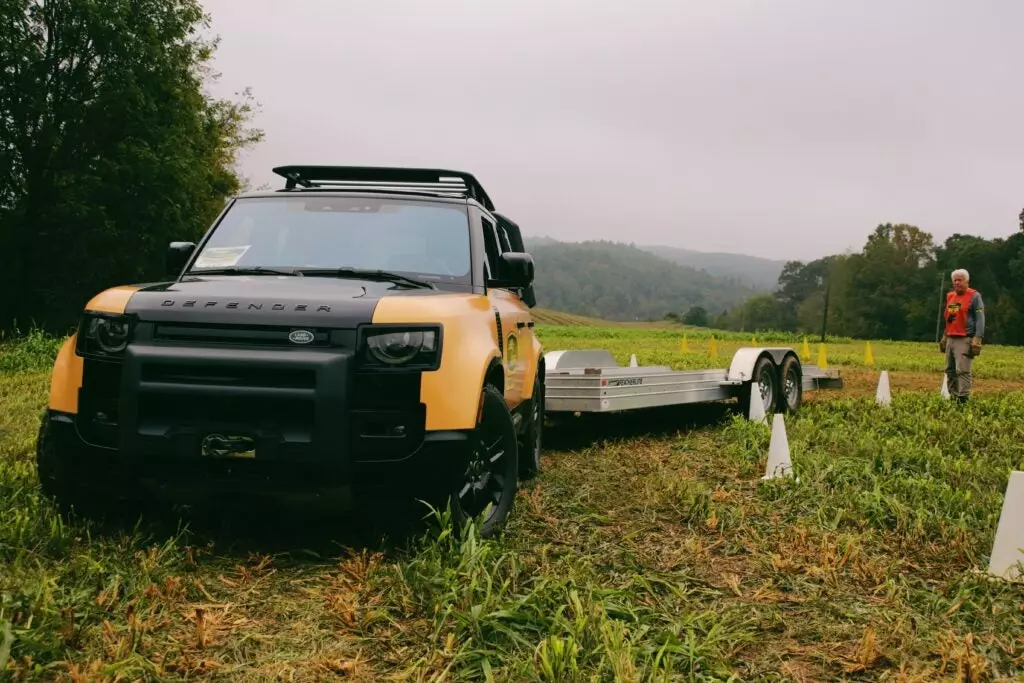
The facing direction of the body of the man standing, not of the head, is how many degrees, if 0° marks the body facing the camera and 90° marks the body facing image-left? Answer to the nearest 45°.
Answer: approximately 45°

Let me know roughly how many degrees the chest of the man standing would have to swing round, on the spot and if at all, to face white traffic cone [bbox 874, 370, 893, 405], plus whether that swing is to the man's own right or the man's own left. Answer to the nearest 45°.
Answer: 0° — they already face it

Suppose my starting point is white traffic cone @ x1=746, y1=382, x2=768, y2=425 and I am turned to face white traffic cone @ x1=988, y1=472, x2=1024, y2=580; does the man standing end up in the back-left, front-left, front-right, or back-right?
back-left

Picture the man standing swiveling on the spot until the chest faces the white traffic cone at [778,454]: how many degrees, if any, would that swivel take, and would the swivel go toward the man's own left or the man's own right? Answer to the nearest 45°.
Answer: approximately 45° to the man's own left

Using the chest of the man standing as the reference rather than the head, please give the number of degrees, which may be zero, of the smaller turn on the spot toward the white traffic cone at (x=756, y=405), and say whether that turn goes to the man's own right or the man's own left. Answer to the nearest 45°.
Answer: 0° — they already face it

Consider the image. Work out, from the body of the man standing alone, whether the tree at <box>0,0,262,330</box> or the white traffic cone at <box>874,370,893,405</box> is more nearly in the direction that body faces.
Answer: the white traffic cone
